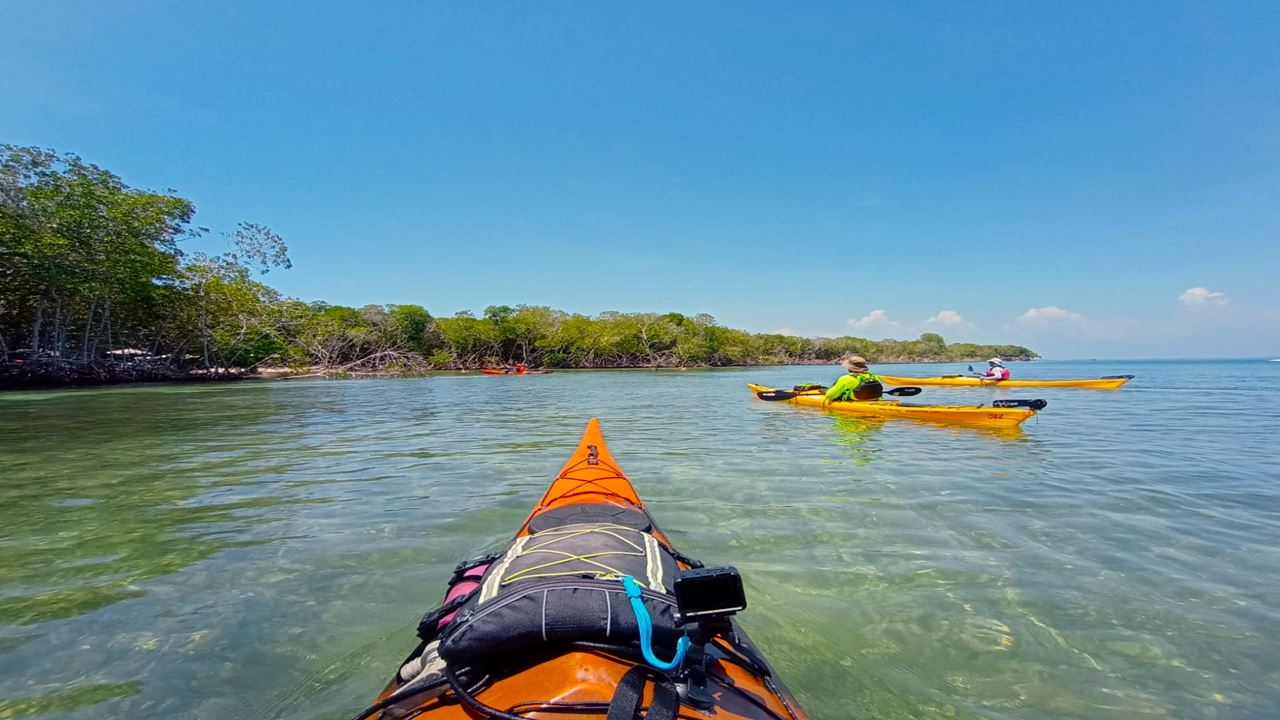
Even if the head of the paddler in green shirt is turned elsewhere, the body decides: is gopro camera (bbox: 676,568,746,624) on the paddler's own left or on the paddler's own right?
on the paddler's own left

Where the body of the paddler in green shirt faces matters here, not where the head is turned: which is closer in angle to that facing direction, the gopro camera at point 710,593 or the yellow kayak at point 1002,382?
the yellow kayak

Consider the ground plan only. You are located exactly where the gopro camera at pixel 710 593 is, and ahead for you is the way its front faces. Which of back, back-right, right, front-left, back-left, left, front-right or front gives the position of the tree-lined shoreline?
front-left

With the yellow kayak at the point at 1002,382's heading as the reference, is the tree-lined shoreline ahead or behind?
ahead

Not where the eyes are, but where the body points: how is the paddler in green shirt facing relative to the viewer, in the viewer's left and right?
facing away from the viewer and to the left of the viewer

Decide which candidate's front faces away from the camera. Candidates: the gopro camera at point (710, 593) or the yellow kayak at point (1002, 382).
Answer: the gopro camera

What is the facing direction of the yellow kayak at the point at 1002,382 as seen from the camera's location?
facing to the left of the viewer

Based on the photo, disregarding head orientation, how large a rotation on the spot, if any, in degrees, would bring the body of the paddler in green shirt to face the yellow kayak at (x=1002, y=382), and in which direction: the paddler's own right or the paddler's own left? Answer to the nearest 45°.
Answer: approximately 90° to the paddler's own right

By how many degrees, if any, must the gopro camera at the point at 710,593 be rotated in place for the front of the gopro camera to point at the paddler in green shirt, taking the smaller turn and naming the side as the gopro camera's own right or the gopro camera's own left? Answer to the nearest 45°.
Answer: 0° — it already faces them

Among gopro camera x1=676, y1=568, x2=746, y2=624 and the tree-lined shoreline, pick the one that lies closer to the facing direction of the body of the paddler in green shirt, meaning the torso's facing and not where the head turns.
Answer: the tree-lined shoreline

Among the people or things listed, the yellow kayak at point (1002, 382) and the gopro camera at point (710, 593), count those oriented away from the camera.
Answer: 1
